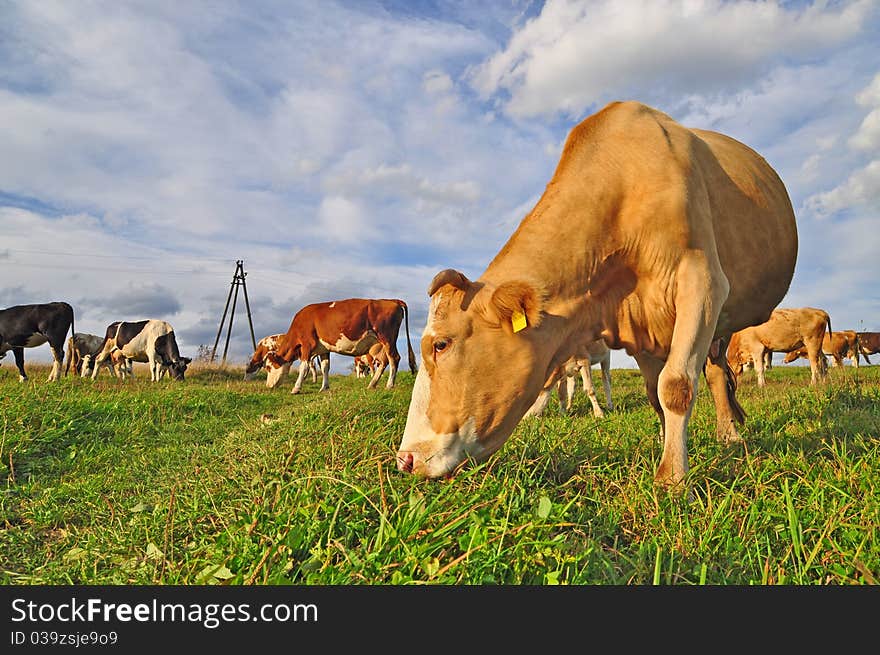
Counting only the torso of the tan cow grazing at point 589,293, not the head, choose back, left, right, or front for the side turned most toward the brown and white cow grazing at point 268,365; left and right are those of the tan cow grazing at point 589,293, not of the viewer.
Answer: right

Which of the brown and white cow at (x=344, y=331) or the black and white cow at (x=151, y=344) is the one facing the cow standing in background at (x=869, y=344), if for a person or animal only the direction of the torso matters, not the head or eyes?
the black and white cow

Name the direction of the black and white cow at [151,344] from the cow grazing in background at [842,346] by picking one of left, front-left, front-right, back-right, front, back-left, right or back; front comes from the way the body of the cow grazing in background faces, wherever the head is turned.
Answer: front-left

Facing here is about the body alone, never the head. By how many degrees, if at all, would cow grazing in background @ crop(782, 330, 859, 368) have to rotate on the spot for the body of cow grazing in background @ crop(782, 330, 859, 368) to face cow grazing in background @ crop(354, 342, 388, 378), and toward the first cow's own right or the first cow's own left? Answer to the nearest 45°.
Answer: approximately 45° to the first cow's own left

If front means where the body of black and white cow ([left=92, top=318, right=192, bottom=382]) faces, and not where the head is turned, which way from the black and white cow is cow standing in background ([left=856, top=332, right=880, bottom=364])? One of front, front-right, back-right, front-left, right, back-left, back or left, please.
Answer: front

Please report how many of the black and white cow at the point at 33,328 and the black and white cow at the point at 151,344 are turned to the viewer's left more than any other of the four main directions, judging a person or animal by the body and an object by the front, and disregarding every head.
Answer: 1

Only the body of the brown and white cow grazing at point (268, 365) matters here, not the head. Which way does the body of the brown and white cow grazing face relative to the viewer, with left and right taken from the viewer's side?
facing to the left of the viewer

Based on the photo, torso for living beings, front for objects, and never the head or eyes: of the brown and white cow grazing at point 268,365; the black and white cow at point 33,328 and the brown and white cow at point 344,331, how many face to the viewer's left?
3

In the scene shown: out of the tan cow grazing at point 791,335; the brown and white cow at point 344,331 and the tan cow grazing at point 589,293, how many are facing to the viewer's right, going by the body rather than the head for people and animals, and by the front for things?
0

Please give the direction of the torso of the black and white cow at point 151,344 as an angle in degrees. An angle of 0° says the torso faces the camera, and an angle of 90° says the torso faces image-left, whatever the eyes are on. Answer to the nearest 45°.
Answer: approximately 270°

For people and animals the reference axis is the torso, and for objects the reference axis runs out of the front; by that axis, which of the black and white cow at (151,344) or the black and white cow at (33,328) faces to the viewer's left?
the black and white cow at (33,328)

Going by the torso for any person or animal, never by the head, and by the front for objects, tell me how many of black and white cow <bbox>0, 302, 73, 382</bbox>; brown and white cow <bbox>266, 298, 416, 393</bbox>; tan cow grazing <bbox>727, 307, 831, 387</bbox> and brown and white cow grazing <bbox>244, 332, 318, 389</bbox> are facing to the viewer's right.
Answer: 0

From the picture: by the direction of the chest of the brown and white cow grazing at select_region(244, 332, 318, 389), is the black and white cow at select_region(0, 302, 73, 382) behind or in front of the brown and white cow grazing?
in front

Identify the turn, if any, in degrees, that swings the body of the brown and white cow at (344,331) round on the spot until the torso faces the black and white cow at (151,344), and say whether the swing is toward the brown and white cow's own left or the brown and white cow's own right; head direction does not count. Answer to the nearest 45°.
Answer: approximately 45° to the brown and white cow's own right

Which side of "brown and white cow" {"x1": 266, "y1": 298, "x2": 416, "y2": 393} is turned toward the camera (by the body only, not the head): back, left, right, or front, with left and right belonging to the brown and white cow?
left
